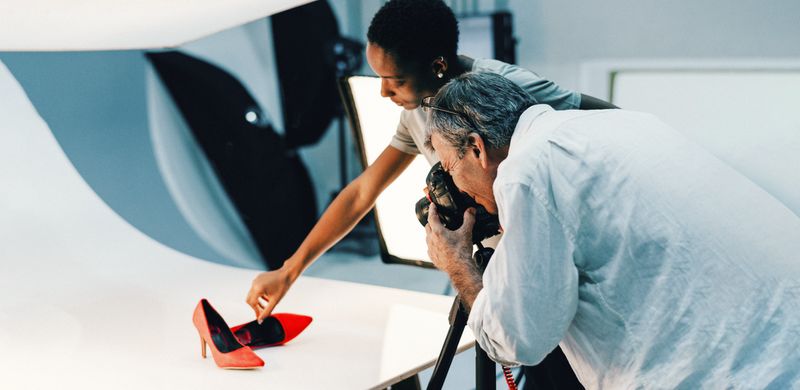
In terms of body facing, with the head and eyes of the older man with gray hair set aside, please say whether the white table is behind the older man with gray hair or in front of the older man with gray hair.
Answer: in front

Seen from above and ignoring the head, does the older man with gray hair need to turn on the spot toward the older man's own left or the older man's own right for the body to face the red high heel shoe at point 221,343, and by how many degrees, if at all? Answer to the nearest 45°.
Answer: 0° — they already face it

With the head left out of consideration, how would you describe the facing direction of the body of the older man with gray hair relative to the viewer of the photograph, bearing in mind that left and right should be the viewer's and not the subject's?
facing to the left of the viewer

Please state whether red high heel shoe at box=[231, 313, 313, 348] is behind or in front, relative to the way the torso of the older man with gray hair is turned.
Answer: in front
